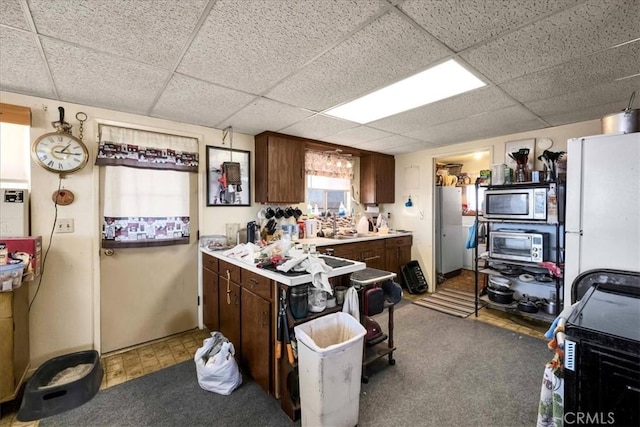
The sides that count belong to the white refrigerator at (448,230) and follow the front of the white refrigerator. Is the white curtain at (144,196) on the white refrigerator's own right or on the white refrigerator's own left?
on the white refrigerator's own right

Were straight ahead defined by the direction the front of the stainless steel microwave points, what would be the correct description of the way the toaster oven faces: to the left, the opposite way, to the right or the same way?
the same way

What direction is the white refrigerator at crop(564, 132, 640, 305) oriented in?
to the viewer's left

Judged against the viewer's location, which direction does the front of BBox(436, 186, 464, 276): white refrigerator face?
facing the viewer and to the right of the viewer

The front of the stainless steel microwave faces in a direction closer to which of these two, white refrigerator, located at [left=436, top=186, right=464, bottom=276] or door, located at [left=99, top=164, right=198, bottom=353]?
the door

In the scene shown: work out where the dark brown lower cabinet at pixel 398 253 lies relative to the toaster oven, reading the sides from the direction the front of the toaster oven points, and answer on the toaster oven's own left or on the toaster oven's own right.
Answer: on the toaster oven's own right

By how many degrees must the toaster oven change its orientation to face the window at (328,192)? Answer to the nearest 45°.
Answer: approximately 90° to its right

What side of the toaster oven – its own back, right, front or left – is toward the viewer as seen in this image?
front

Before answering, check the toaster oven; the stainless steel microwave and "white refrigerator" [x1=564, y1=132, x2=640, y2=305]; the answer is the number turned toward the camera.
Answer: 2

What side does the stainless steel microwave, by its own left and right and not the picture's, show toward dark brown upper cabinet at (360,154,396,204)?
right

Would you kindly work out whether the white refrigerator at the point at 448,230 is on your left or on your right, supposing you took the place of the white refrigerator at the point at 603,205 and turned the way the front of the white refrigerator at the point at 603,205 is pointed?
on your right

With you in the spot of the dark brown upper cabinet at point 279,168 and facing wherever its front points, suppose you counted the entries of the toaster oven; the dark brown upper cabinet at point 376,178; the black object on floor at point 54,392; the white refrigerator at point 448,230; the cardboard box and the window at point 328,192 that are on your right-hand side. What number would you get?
2
